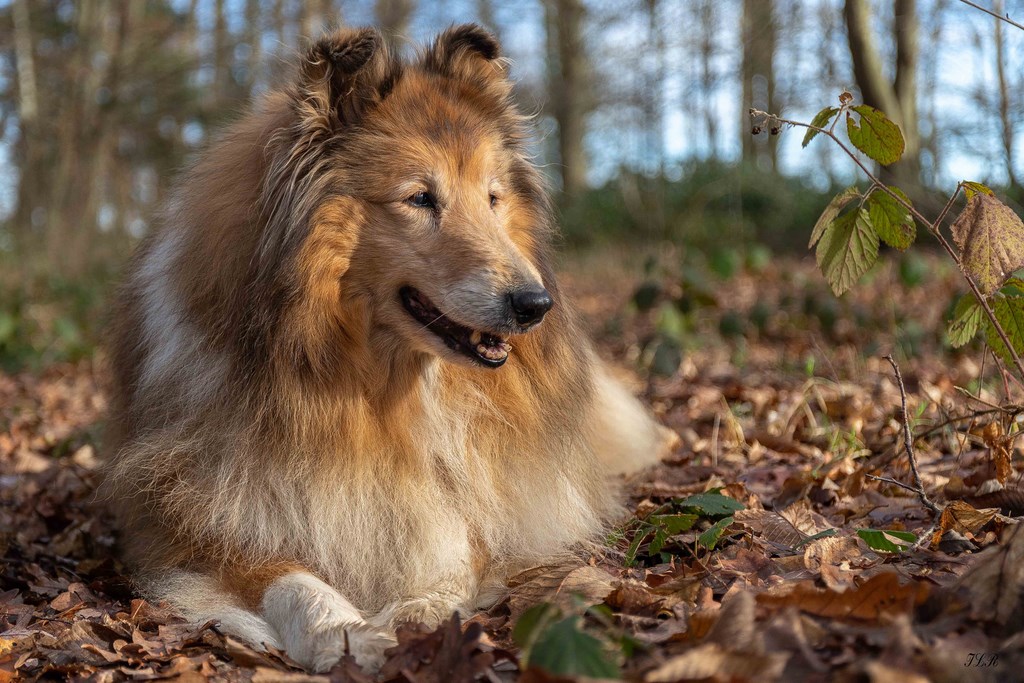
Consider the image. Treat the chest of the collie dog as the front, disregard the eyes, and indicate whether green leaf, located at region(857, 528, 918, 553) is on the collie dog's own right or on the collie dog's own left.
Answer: on the collie dog's own left

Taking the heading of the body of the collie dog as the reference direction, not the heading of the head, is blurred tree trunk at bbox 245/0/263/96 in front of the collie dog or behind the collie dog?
behind

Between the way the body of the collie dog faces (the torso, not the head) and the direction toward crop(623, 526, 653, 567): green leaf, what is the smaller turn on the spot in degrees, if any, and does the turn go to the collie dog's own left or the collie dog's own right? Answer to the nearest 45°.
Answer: approximately 90° to the collie dog's own left

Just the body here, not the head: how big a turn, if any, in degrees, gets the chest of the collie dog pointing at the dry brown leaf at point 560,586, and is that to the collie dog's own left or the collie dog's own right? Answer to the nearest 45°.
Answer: approximately 45° to the collie dog's own left

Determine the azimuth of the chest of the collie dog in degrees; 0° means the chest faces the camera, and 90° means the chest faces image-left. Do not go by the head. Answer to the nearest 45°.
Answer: approximately 0°

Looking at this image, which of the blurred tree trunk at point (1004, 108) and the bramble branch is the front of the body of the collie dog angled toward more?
the bramble branch

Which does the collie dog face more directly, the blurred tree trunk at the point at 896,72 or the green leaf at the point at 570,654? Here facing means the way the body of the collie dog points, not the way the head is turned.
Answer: the green leaf

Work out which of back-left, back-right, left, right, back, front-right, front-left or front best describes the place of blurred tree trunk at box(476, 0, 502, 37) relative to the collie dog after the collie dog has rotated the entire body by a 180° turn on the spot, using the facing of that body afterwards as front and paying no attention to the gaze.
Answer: front

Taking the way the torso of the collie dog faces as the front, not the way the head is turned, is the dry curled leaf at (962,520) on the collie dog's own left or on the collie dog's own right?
on the collie dog's own left

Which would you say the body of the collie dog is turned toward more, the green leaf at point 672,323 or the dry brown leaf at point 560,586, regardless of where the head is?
the dry brown leaf

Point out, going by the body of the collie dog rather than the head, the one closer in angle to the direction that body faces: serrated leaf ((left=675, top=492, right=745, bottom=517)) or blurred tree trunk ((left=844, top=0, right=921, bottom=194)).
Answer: the serrated leaf
